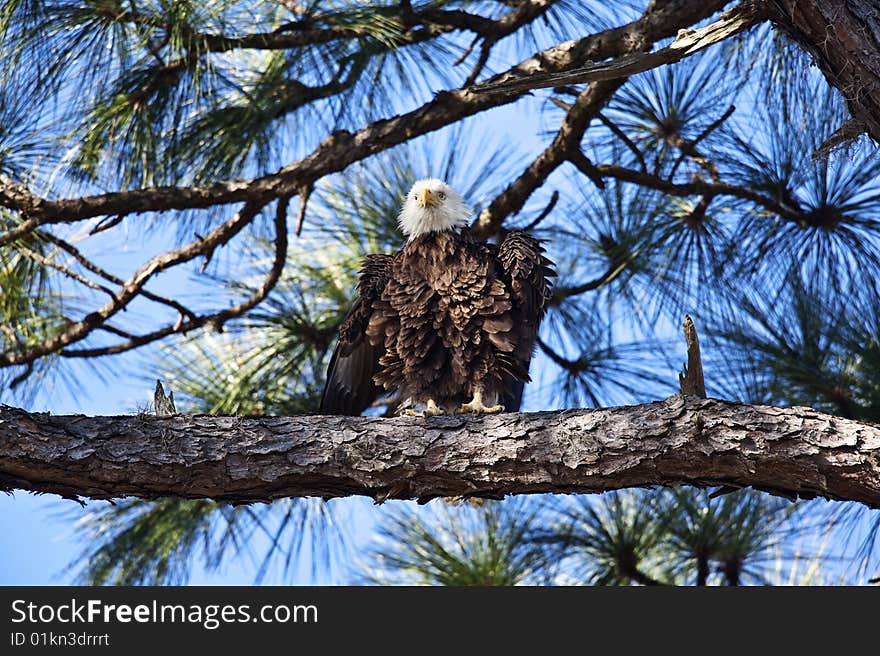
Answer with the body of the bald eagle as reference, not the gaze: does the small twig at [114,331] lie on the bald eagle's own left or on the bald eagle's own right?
on the bald eagle's own right

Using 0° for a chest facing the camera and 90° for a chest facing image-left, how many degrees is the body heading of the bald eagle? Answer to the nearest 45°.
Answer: approximately 0°

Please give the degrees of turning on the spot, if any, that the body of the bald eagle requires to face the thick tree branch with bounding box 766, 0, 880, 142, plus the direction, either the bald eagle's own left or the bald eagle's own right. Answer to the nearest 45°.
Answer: approximately 45° to the bald eagle's own left
